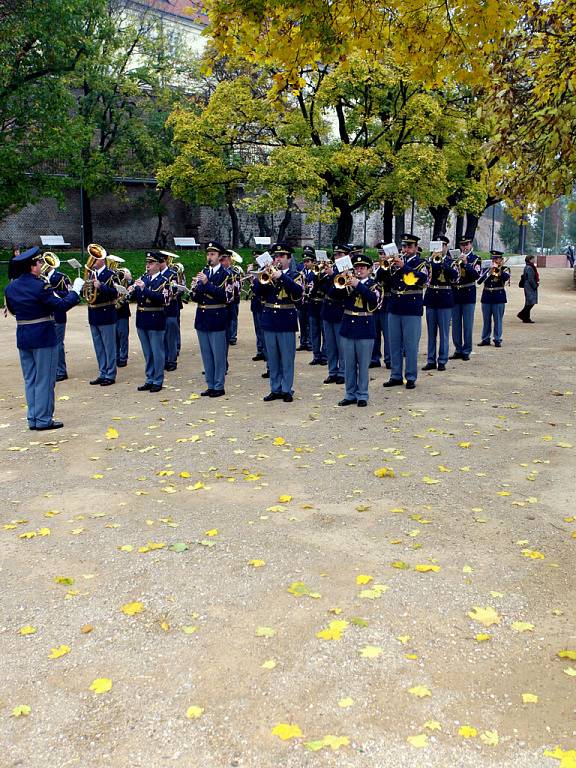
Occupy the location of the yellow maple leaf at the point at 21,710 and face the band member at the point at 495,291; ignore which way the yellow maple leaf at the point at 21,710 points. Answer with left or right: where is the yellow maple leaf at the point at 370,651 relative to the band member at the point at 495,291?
right

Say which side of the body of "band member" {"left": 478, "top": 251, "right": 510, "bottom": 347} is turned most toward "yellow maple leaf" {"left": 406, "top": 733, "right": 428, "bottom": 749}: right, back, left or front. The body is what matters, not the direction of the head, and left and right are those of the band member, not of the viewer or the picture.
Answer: front

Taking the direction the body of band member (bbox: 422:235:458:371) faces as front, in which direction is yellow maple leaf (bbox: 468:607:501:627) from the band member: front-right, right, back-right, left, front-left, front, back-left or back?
front-left

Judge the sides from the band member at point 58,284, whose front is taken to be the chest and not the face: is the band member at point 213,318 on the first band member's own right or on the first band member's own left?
on the first band member's own left

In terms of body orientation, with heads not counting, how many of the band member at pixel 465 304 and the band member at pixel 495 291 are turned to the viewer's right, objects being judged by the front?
0

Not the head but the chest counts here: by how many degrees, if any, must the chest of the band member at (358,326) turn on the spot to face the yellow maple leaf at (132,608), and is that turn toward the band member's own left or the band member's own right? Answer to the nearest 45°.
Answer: approximately 45° to the band member's own left

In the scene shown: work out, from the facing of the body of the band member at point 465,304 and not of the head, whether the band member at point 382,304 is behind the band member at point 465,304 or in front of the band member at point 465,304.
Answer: in front

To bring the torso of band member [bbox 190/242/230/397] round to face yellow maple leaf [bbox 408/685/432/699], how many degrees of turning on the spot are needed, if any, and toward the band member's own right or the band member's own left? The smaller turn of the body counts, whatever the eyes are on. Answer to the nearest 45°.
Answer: approximately 45° to the band member's own left
